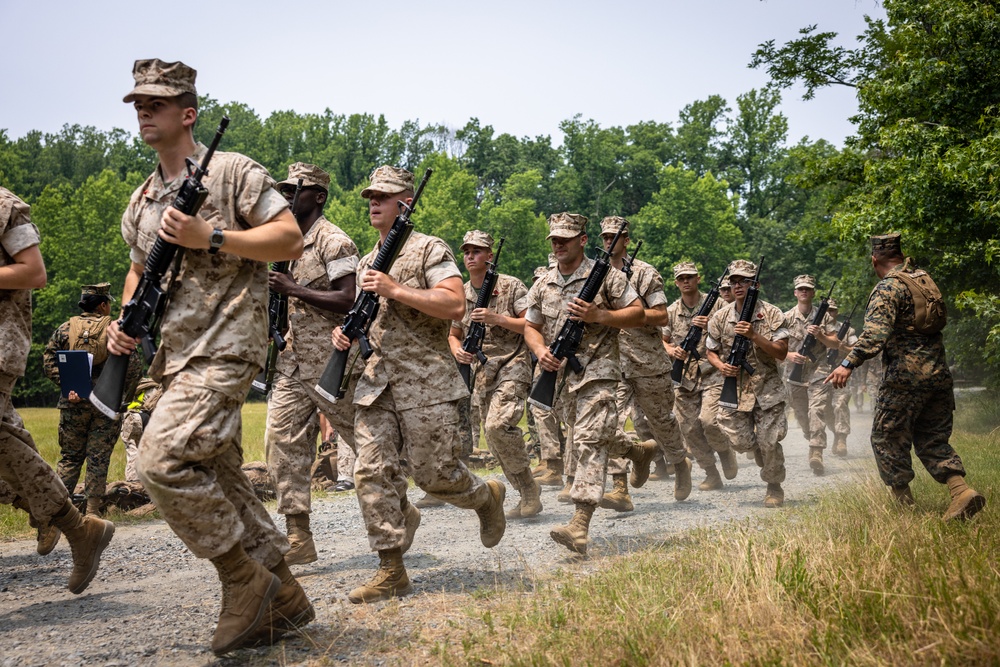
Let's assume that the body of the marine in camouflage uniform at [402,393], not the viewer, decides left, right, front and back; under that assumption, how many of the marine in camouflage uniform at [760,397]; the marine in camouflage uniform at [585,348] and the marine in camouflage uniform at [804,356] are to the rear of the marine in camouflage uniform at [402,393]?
3

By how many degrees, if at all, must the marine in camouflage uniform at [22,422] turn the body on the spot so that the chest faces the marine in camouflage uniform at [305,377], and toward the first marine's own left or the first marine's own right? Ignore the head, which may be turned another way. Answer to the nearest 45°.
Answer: approximately 180°

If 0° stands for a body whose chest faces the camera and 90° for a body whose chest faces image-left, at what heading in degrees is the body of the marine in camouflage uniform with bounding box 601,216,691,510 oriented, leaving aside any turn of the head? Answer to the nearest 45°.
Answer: approximately 45°

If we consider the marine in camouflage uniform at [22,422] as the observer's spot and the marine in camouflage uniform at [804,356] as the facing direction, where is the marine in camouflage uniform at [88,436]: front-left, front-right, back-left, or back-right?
front-left

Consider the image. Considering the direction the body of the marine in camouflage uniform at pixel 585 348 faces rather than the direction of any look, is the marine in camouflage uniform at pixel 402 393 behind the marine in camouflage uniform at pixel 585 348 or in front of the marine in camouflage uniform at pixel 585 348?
in front

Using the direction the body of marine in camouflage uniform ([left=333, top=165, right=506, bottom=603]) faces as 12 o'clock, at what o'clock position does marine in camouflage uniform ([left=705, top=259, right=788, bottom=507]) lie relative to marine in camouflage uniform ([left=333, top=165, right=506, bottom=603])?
marine in camouflage uniform ([left=705, top=259, right=788, bottom=507]) is roughly at 6 o'clock from marine in camouflage uniform ([left=333, top=165, right=506, bottom=603]).

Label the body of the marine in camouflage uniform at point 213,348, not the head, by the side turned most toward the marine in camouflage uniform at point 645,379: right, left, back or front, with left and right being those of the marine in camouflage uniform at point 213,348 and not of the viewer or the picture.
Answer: back

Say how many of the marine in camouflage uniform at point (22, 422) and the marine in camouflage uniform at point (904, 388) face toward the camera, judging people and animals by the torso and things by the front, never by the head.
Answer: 0

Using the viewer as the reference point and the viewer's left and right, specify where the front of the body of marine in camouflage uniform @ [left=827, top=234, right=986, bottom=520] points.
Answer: facing away from the viewer and to the left of the viewer

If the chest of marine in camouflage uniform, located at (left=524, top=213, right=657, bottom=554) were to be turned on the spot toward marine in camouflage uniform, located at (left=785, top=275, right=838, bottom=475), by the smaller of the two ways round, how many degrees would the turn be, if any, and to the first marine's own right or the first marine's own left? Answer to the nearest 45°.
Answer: approximately 135° to the first marine's own right

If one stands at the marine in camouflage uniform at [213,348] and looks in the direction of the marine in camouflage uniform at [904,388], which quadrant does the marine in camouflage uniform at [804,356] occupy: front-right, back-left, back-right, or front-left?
front-left

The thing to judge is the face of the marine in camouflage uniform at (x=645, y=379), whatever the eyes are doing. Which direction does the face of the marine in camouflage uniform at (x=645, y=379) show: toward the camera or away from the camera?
toward the camera

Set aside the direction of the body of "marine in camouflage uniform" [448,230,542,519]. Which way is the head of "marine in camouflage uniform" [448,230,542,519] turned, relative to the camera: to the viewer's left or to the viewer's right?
to the viewer's left

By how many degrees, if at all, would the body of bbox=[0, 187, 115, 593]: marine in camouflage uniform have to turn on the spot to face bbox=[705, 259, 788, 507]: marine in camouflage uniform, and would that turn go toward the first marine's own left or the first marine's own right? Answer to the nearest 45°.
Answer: approximately 180°

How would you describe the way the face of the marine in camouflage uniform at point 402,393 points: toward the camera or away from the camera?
toward the camera

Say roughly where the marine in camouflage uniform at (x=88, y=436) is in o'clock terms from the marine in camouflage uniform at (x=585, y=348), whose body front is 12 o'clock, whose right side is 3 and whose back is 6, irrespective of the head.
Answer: the marine in camouflage uniform at (x=88, y=436) is roughly at 2 o'clock from the marine in camouflage uniform at (x=585, y=348).

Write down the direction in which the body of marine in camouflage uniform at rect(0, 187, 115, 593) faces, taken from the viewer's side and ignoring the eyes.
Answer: to the viewer's left

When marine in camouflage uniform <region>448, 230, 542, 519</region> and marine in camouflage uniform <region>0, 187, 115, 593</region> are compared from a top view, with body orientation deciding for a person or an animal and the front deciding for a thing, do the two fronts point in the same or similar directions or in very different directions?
same or similar directions
